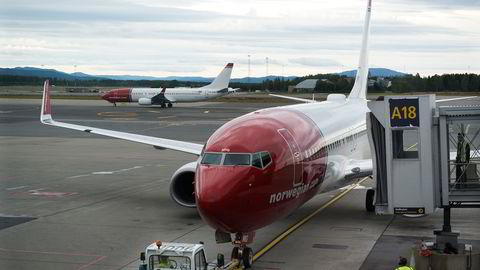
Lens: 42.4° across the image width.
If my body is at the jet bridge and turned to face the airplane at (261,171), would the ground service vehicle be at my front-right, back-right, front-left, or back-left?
front-left

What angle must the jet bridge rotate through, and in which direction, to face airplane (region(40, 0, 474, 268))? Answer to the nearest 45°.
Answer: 0° — it already faces it

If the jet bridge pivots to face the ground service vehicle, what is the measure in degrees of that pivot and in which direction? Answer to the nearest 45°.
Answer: approximately 45° to its left

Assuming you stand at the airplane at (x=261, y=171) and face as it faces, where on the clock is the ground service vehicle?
The ground service vehicle is roughly at 12 o'clock from the airplane.

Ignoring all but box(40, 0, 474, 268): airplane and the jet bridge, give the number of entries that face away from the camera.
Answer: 0

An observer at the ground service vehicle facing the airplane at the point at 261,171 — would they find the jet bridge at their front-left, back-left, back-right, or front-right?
front-right

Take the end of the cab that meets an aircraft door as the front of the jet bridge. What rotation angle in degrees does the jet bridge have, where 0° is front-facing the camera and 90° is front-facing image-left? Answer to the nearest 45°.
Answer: approximately 90°

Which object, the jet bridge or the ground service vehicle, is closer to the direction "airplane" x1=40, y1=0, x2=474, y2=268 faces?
the ground service vehicle

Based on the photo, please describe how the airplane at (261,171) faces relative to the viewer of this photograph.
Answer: facing the viewer and to the left of the viewer
